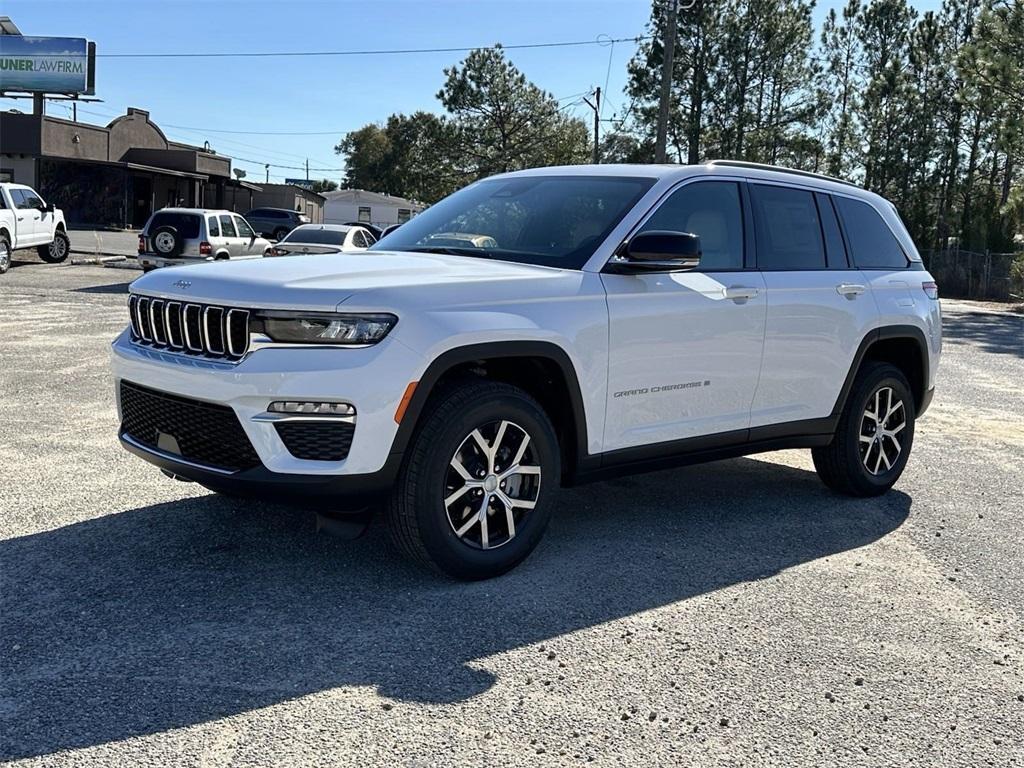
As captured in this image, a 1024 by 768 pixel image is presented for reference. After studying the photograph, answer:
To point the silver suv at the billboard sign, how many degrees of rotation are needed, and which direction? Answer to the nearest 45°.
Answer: approximately 45° to its left

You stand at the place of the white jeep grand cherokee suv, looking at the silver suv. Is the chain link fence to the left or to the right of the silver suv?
right

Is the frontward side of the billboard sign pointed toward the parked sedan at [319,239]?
yes

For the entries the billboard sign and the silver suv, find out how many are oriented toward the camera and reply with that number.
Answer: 1

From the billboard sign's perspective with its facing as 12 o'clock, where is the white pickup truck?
The white pickup truck is roughly at 12 o'clock from the billboard sign.

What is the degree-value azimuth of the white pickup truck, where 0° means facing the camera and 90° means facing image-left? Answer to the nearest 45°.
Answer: approximately 225°

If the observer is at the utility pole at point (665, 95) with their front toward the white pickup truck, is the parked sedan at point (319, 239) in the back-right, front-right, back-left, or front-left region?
front-left

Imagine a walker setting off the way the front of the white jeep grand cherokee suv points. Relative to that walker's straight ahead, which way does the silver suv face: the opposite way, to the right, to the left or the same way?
the opposite way

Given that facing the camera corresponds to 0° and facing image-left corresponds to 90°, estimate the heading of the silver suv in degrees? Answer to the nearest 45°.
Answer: approximately 225°

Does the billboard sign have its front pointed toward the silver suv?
yes

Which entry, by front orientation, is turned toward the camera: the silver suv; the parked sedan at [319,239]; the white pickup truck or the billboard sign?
the billboard sign

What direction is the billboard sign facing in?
toward the camera

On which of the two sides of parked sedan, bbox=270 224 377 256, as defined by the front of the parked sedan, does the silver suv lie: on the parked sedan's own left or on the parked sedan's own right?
on the parked sedan's own left

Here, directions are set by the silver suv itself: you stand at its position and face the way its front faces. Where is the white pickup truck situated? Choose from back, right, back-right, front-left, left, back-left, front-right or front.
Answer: left

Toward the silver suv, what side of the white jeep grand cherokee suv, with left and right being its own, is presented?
right

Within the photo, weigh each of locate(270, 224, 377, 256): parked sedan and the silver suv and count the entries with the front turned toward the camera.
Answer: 0
